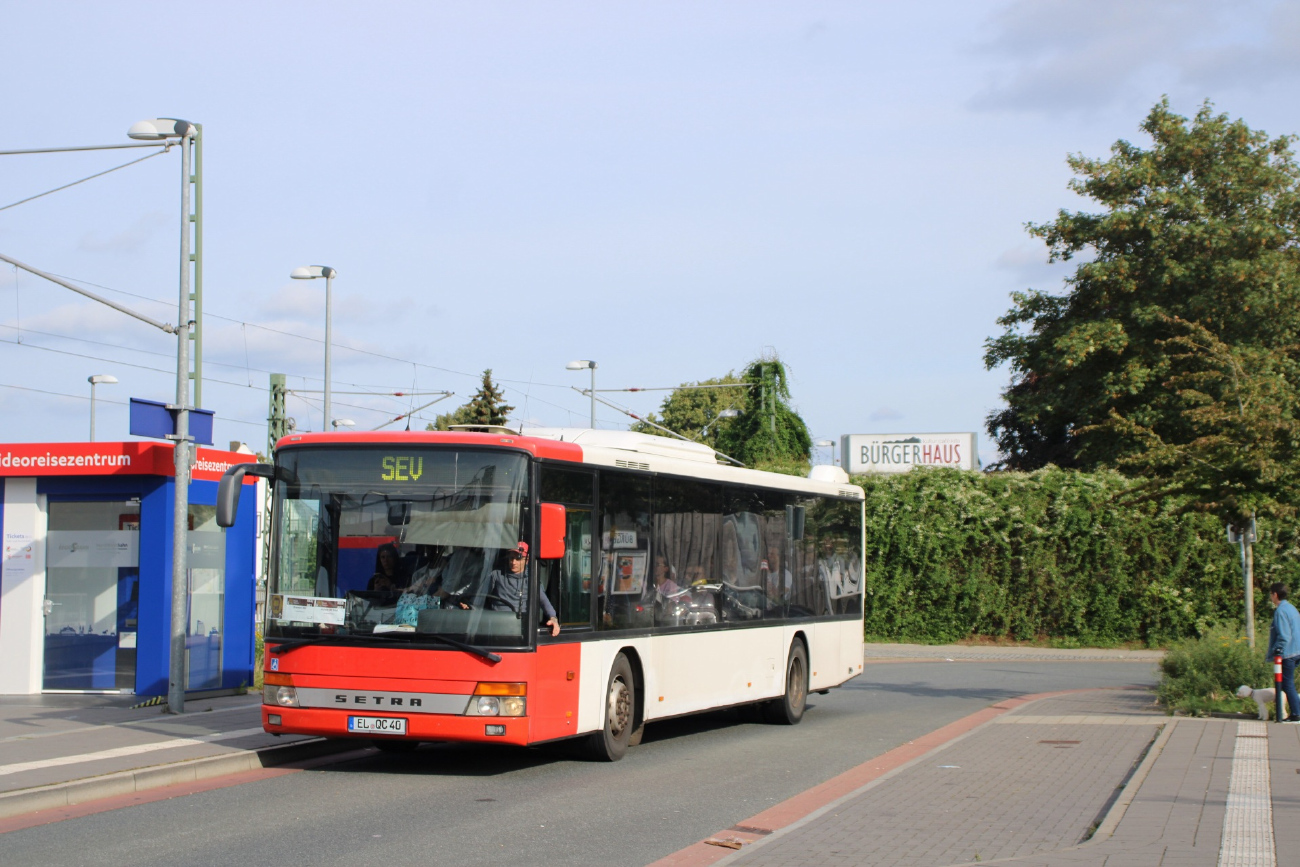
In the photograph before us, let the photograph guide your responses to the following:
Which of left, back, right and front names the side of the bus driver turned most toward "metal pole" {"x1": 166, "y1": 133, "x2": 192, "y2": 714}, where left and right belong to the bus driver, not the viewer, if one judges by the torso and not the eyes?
right

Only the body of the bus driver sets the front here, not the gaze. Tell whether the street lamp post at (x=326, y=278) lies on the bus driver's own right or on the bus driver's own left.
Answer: on the bus driver's own right

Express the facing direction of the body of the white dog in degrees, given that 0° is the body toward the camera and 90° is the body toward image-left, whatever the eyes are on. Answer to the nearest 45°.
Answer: approximately 90°

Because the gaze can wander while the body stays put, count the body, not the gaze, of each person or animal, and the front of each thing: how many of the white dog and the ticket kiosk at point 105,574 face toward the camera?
1

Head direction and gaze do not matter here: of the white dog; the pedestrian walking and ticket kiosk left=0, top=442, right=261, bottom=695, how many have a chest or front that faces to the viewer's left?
2

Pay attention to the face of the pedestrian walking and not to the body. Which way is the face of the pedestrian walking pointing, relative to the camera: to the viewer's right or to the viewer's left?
to the viewer's left

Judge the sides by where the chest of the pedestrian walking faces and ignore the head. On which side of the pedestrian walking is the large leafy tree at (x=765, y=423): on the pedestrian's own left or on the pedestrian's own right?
on the pedestrian's own right

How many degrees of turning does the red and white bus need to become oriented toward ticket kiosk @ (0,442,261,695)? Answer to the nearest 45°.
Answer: approximately 90° to its right

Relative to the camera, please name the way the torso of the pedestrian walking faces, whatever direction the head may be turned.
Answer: to the viewer's left

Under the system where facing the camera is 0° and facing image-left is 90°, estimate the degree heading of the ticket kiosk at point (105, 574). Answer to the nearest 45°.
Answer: approximately 0°

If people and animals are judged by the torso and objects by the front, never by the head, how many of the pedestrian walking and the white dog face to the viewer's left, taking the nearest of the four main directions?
2
